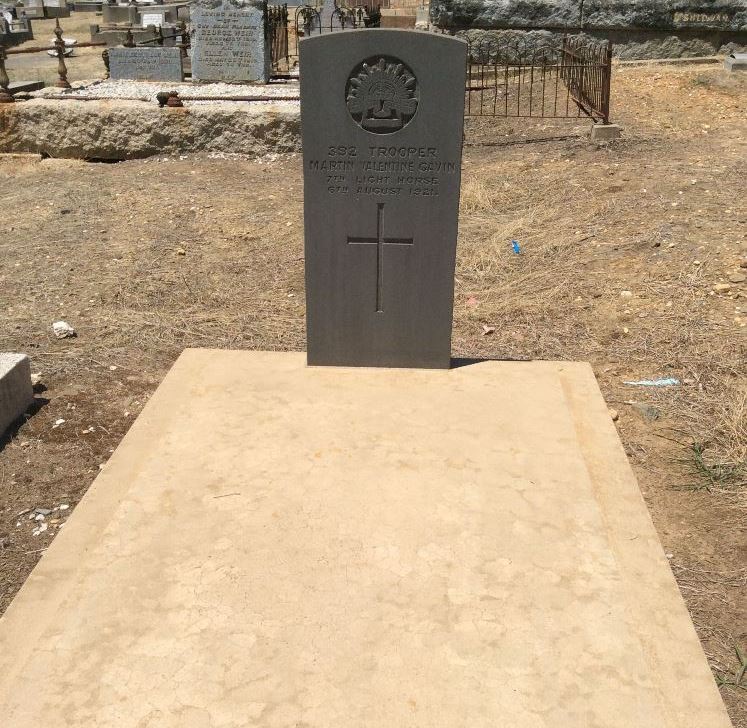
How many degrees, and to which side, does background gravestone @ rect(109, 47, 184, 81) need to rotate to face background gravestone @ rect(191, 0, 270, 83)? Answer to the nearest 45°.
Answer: approximately 45° to its left

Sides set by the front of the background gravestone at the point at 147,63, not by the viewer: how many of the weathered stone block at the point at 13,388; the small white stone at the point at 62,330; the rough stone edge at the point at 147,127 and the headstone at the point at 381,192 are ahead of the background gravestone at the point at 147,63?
4

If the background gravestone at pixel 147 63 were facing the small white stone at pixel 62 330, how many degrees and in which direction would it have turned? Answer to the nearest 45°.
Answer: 0° — it already faces it

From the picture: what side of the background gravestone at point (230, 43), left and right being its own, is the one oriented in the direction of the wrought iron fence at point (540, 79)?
left

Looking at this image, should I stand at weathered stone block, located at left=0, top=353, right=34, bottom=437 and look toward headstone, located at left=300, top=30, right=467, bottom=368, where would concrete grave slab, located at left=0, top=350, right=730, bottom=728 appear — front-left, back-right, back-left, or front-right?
front-right

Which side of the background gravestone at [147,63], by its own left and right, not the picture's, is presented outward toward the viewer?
front

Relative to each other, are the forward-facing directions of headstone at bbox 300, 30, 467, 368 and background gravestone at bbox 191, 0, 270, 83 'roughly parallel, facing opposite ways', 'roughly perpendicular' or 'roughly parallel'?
roughly parallel

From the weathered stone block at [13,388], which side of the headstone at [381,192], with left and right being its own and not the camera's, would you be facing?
right

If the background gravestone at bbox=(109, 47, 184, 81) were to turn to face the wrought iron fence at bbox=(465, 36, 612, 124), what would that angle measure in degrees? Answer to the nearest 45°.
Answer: approximately 90° to its left

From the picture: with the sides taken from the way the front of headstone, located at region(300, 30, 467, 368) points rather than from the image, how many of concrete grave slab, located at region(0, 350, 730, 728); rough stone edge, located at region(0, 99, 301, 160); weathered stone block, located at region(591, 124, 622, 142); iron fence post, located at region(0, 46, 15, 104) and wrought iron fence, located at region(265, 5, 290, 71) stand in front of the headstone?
1

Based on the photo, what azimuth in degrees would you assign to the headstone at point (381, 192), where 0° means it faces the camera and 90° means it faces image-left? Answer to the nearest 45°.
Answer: approximately 0°

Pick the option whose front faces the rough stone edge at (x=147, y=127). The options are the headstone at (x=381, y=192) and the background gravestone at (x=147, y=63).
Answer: the background gravestone

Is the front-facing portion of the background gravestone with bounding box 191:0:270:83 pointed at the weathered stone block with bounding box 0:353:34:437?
yes

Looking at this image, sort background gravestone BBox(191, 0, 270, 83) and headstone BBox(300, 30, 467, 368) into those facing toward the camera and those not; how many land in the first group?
2

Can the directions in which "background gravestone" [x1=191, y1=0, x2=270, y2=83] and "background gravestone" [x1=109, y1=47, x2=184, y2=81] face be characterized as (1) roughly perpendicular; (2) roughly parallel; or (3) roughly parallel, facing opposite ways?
roughly parallel

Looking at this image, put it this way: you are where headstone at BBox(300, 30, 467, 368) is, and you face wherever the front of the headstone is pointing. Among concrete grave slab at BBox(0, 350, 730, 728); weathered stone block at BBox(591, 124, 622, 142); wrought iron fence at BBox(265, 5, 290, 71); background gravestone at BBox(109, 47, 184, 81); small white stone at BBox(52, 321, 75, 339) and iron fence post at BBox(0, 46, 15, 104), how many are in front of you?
1

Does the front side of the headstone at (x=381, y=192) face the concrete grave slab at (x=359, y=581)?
yes
